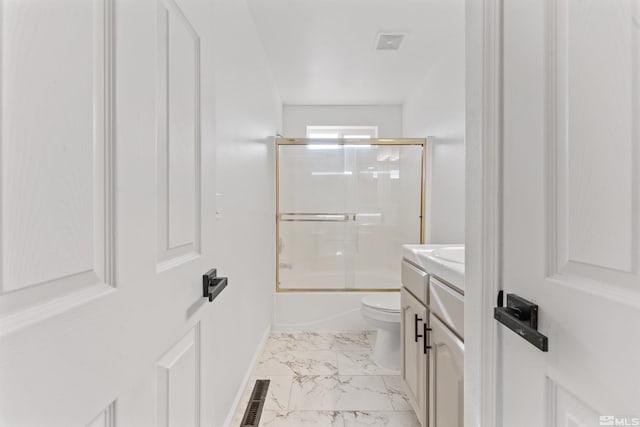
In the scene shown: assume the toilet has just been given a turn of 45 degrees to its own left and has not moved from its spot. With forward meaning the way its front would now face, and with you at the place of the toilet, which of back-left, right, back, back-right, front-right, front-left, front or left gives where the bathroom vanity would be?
front-left

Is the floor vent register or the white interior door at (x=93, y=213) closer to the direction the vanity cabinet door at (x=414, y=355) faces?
the floor vent register

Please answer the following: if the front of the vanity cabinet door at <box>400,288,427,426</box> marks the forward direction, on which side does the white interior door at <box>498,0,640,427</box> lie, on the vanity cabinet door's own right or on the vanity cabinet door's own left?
on the vanity cabinet door's own left

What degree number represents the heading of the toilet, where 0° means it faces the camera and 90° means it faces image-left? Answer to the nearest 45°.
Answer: approximately 90°

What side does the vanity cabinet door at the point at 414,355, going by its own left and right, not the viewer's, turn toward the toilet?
right

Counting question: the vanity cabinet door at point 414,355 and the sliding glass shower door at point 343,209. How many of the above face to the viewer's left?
1

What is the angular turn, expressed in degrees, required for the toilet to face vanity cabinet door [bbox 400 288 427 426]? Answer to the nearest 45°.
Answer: approximately 90° to its left

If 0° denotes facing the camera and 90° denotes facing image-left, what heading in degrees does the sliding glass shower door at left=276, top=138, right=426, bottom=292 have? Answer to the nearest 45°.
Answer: approximately 0°

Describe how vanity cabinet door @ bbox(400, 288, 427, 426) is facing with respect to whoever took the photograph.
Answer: facing to the left of the viewer

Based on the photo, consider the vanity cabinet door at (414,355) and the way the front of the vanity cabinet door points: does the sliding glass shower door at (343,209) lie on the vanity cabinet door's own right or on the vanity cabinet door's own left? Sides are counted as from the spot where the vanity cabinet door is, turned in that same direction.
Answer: on the vanity cabinet door's own right

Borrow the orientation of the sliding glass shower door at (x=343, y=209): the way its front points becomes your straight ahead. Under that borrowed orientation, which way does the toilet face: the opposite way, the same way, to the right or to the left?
to the right
